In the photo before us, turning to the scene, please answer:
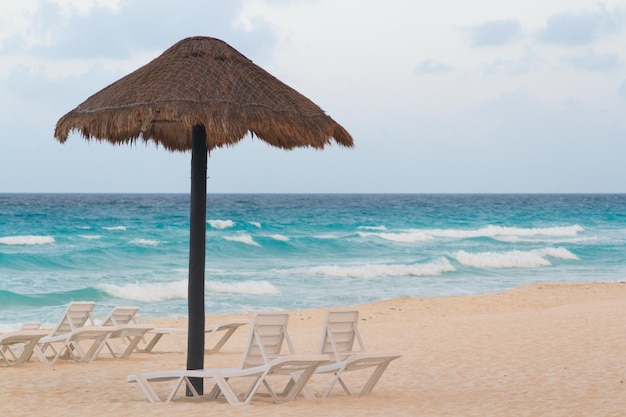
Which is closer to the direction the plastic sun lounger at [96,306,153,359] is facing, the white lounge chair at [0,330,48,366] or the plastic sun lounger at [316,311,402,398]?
the white lounge chair

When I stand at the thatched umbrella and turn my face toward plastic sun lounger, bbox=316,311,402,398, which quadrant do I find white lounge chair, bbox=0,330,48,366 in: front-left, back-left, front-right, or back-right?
back-left

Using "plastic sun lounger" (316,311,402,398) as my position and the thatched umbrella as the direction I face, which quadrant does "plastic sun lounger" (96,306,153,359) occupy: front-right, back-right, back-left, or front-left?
front-right
